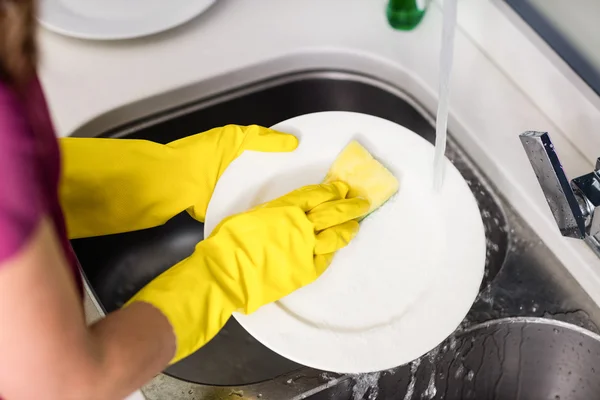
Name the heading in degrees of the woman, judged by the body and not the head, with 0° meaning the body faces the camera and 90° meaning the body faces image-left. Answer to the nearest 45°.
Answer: approximately 270°
